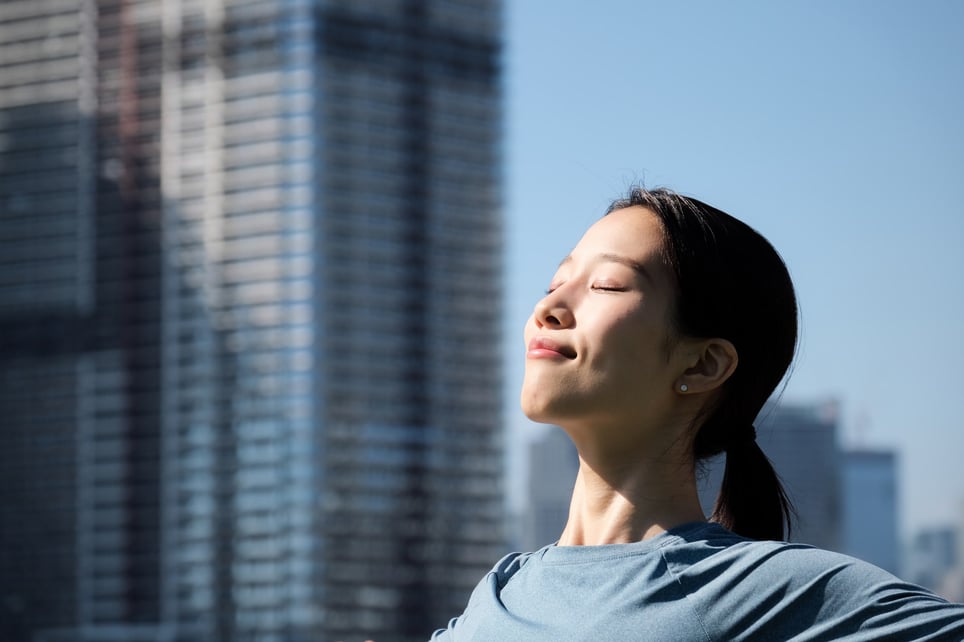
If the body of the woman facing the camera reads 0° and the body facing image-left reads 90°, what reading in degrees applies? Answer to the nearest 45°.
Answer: approximately 45°
